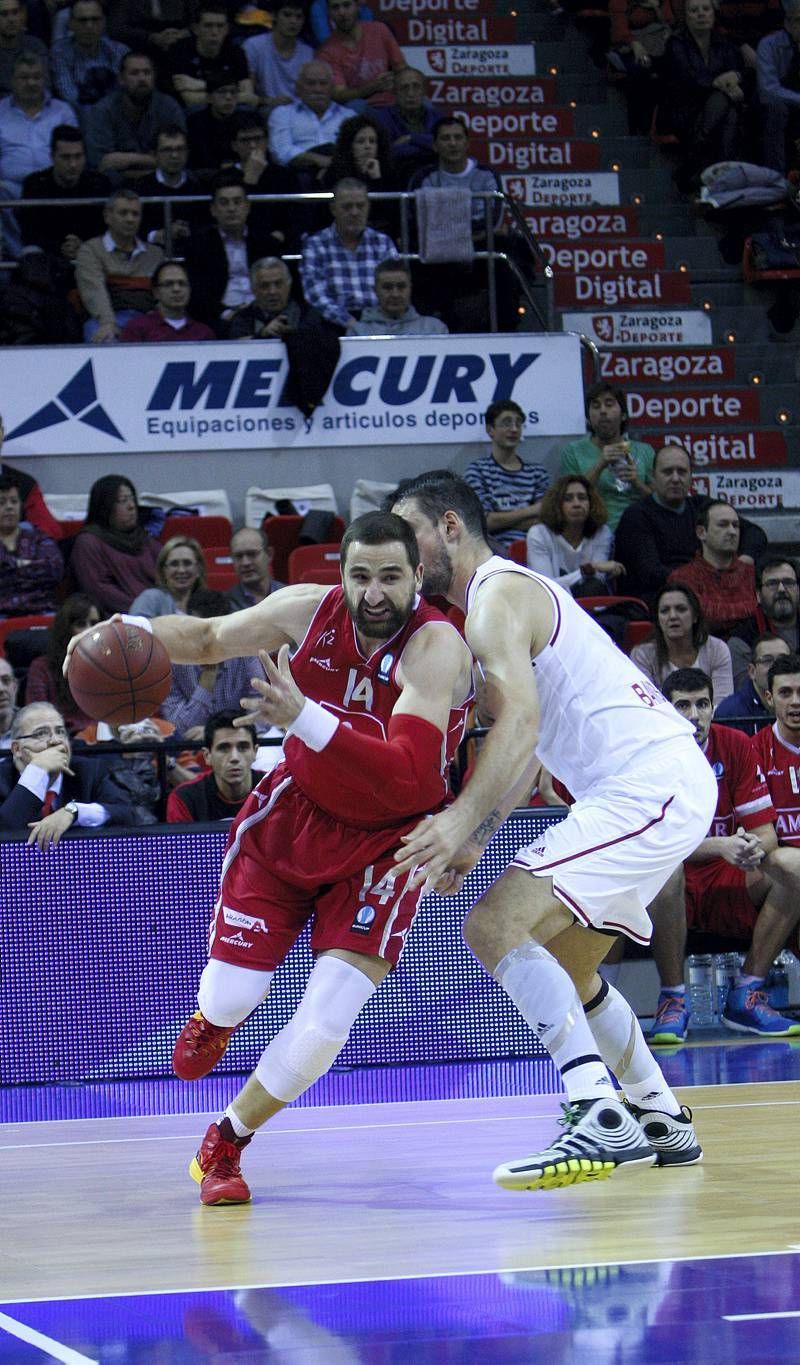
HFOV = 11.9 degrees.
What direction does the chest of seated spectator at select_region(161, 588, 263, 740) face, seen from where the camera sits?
toward the camera

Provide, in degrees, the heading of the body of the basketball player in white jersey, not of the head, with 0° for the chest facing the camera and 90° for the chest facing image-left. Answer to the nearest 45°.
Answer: approximately 90°

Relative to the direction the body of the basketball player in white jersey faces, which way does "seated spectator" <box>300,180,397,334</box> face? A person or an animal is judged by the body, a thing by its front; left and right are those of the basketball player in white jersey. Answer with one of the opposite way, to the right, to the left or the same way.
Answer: to the left

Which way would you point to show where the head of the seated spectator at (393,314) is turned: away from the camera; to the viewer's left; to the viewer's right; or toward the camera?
toward the camera

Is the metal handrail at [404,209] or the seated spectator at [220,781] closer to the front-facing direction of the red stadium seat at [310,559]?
the seated spectator

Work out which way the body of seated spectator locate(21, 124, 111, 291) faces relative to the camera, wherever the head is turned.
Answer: toward the camera

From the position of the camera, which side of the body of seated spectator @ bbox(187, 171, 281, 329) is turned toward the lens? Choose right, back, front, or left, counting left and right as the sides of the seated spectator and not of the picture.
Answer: front

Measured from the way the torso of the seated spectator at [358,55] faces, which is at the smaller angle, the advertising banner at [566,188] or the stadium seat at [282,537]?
the stadium seat

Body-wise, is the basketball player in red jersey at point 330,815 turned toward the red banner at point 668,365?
no

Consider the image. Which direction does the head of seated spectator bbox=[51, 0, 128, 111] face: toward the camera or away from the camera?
toward the camera

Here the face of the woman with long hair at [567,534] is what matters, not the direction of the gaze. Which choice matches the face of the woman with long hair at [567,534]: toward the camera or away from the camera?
toward the camera

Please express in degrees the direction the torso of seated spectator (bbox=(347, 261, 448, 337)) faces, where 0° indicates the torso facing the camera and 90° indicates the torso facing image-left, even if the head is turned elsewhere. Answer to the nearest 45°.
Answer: approximately 0°

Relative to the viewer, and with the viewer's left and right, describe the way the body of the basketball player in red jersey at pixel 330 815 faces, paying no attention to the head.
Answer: facing the viewer

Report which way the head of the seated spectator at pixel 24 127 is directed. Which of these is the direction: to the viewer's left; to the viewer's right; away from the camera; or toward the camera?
toward the camera

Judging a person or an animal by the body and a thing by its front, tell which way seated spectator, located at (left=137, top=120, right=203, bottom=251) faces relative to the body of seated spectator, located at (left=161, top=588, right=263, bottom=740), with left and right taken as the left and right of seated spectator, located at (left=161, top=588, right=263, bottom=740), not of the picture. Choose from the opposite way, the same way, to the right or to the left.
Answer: the same way

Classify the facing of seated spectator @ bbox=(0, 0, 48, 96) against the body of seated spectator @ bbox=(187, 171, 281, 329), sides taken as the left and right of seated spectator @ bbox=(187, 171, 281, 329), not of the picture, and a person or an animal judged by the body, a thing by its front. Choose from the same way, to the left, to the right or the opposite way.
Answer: the same way

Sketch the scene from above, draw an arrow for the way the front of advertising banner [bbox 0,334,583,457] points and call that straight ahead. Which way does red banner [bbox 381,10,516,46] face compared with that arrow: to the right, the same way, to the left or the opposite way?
the same way

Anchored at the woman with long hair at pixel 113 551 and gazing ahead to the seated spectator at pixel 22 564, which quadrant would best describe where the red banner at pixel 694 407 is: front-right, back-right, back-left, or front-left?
back-right

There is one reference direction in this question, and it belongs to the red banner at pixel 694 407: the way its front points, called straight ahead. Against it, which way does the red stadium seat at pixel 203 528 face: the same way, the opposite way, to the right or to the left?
the same way
